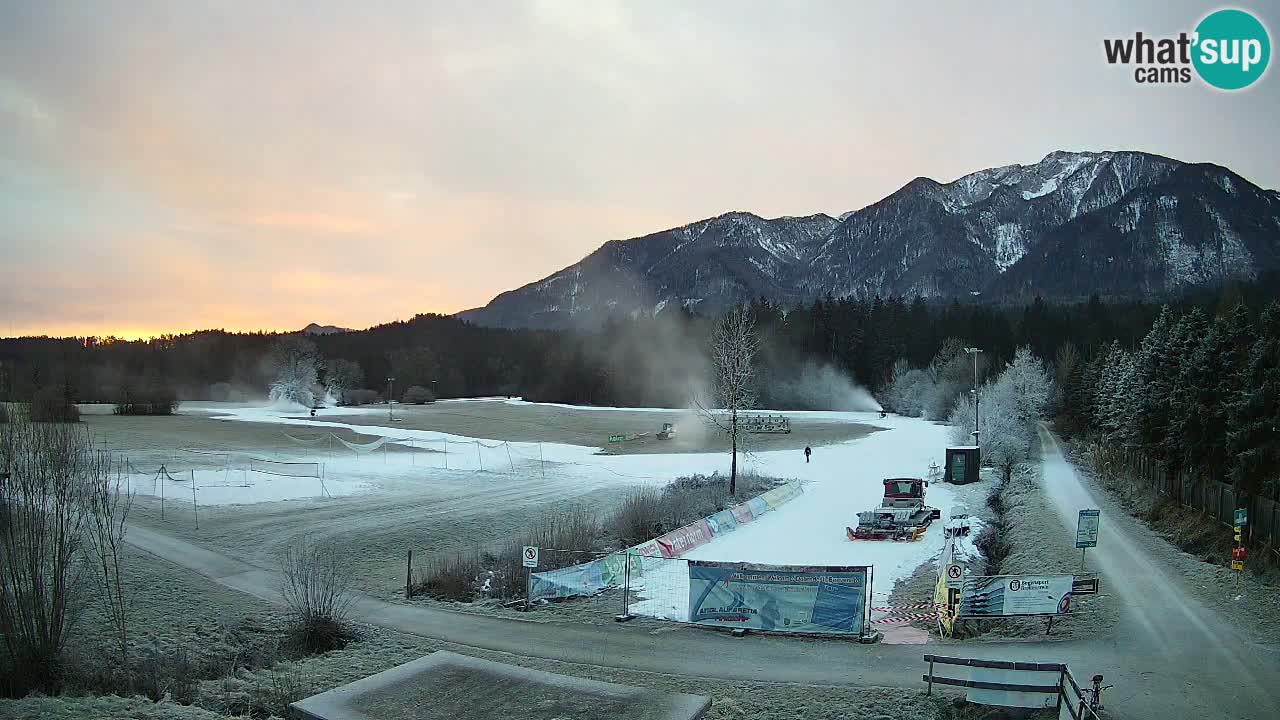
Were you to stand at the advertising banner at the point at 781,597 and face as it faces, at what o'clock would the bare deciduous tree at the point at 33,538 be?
The bare deciduous tree is roughly at 2 o'clock from the advertising banner.

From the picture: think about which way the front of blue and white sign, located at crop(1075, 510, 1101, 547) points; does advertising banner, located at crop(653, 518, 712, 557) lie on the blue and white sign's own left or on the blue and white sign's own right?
on the blue and white sign's own right

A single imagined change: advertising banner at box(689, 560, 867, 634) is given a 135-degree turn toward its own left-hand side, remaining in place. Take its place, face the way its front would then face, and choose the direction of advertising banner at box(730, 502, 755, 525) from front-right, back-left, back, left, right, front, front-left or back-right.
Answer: front-left

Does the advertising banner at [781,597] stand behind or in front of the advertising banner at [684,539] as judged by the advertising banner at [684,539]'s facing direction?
in front

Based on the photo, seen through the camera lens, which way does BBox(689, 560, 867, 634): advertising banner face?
facing the viewer

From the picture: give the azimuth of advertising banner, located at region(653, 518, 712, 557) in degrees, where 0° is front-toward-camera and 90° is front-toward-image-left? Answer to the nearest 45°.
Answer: approximately 315°

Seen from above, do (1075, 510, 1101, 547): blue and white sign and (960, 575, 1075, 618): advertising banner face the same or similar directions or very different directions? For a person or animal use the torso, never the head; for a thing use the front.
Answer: same or similar directions

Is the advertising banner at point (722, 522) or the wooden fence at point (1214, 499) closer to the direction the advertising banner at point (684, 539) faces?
the wooden fence

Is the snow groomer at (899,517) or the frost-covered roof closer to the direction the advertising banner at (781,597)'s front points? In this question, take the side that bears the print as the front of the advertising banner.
the frost-covered roof

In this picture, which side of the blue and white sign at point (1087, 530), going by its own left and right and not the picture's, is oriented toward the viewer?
front

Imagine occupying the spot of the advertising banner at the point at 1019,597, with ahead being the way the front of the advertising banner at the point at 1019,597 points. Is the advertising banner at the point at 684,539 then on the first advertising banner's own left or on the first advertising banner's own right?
on the first advertising banner's own right

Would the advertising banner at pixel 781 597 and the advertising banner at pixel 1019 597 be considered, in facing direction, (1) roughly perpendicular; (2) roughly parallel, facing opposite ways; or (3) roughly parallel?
roughly parallel

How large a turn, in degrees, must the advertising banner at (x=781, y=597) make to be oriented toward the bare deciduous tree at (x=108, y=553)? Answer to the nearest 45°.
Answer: approximately 90° to its right
